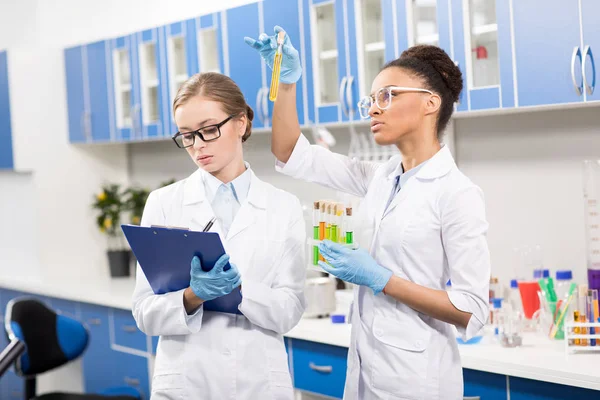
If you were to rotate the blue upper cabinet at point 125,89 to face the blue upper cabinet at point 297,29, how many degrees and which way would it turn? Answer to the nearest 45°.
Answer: approximately 90° to its left

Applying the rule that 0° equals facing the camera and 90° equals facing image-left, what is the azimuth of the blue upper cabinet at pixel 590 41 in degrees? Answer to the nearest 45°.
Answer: approximately 45°

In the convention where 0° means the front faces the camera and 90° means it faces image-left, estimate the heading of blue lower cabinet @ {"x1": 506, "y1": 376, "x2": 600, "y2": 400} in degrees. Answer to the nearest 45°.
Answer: approximately 45°

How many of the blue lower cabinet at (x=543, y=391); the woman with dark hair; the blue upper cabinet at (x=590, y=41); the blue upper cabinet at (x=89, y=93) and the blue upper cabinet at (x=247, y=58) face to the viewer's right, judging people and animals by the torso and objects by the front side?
0

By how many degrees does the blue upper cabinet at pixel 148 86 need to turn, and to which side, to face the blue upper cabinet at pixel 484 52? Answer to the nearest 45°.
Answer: approximately 90° to its left

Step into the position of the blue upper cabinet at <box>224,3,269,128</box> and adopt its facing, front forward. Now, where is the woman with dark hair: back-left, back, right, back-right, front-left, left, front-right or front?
front-left

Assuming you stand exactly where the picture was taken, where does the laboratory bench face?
facing the viewer and to the left of the viewer
